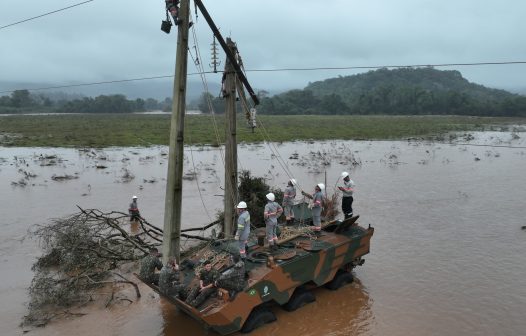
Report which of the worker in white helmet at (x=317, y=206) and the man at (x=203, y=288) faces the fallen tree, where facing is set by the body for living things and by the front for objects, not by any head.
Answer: the worker in white helmet

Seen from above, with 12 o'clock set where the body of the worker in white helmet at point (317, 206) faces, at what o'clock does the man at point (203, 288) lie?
The man is roughly at 10 o'clock from the worker in white helmet.

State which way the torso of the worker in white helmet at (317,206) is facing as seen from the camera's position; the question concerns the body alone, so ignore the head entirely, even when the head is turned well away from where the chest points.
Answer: to the viewer's left
